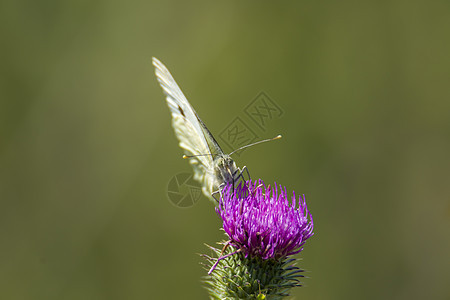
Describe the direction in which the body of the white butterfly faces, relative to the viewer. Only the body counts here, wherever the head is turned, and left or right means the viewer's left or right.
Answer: facing the viewer and to the right of the viewer
